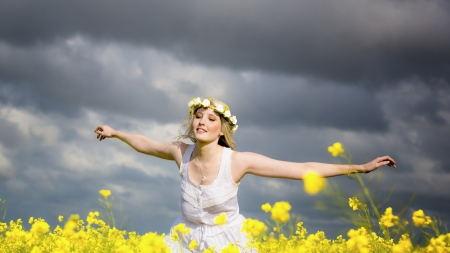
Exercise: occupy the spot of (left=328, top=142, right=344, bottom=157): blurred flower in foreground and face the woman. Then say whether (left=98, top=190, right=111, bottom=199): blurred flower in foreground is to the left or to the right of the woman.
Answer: left

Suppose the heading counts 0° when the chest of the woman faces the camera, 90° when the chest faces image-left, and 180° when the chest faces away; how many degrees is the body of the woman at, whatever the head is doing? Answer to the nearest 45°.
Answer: approximately 45°

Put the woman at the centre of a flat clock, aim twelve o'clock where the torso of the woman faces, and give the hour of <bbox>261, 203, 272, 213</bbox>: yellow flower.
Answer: The yellow flower is roughly at 10 o'clock from the woman.

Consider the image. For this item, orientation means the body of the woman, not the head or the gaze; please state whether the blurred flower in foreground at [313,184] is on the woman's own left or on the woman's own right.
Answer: on the woman's own left

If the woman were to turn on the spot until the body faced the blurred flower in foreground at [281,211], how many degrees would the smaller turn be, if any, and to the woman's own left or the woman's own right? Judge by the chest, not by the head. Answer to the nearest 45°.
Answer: approximately 45° to the woman's own left
